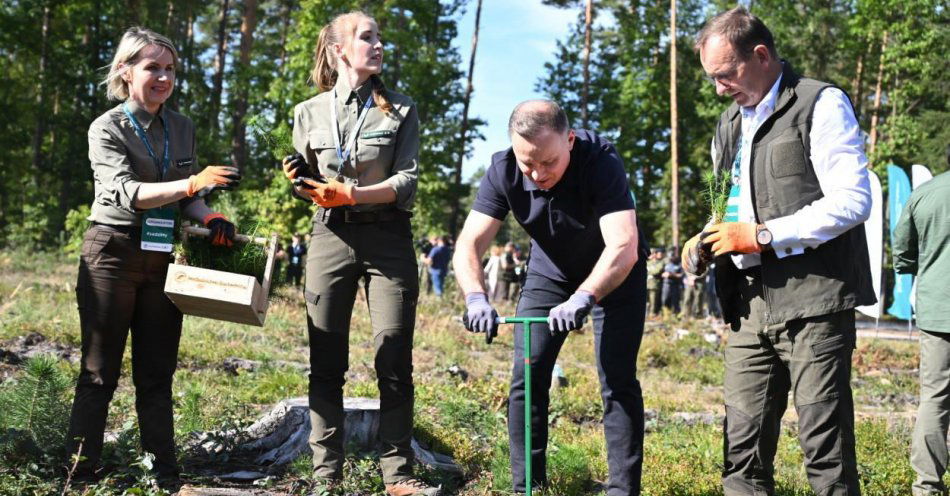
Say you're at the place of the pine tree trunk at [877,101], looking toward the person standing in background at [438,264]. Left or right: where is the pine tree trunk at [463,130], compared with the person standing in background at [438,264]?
right

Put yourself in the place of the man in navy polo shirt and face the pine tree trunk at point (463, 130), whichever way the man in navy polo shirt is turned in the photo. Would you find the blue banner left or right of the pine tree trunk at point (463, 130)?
right

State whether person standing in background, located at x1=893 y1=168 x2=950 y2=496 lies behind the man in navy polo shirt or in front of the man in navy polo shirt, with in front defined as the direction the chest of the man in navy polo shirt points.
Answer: behind

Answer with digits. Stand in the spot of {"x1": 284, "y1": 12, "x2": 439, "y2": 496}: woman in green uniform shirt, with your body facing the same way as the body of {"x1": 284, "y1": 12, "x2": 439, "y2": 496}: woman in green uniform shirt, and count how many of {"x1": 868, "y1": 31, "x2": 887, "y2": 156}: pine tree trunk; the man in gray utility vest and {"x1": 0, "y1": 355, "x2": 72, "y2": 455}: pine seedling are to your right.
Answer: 1

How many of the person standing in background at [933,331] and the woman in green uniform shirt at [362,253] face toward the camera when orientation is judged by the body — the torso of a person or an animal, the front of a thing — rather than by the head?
1

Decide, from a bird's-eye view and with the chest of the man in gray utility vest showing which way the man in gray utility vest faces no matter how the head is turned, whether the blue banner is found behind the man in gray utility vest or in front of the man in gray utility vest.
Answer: behind
